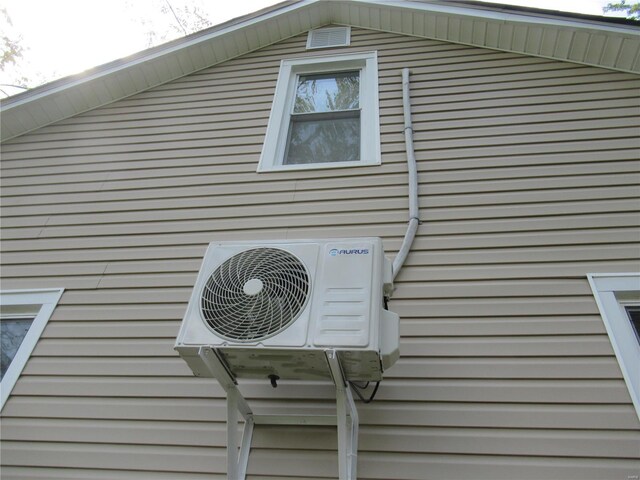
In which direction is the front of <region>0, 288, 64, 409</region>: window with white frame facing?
toward the camera

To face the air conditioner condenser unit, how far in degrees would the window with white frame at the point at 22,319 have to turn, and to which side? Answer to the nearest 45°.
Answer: approximately 45° to its left

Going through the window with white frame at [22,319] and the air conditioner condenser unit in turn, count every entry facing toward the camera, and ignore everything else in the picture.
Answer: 2

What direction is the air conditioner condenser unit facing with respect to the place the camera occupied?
facing the viewer

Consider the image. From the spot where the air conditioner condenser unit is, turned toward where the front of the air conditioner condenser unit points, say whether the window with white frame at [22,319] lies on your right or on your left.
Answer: on your right

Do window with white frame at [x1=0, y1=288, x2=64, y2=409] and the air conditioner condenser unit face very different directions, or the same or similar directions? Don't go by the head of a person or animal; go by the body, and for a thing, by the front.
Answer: same or similar directions
